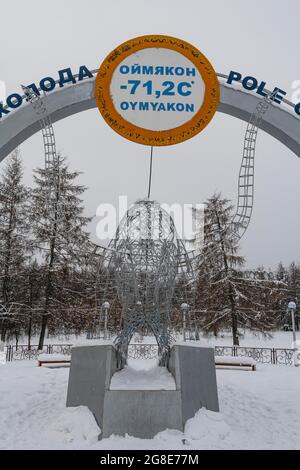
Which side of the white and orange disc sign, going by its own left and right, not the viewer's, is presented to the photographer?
front

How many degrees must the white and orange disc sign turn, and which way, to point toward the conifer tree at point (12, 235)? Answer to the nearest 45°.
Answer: approximately 135° to its right

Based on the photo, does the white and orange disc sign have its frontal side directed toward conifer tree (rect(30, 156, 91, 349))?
no
